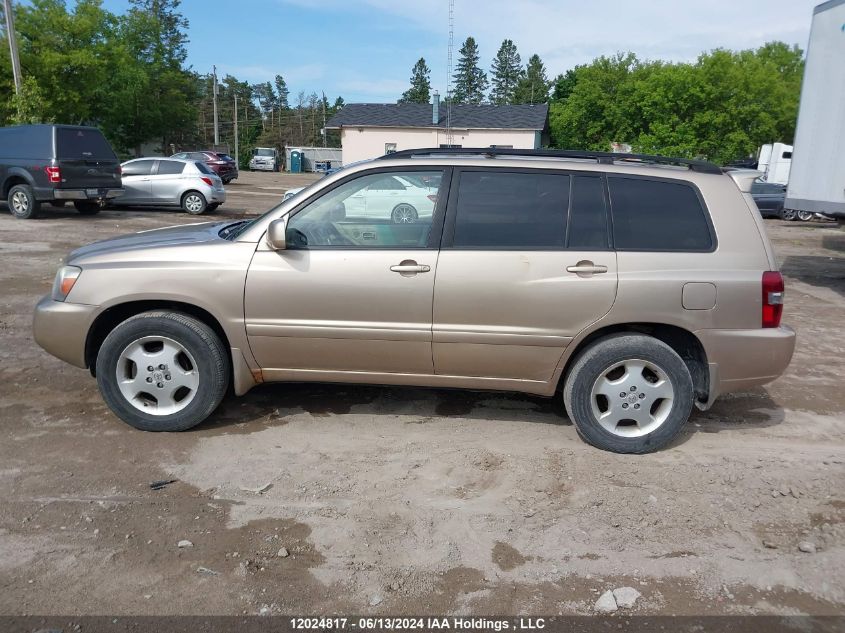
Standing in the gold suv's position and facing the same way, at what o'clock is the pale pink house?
The pale pink house is roughly at 3 o'clock from the gold suv.

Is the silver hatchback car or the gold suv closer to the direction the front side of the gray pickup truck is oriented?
the silver hatchback car

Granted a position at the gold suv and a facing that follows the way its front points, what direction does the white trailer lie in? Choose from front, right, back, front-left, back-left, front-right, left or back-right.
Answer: back-right

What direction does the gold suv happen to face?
to the viewer's left

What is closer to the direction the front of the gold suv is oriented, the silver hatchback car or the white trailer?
the silver hatchback car

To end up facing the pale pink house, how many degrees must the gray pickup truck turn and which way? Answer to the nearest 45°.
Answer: approximately 90° to its right

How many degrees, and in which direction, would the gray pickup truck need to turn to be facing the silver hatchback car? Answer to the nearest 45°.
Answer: approximately 90° to its right

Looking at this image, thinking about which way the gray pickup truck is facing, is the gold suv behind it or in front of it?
behind

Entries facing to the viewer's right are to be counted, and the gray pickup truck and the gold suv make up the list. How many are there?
0

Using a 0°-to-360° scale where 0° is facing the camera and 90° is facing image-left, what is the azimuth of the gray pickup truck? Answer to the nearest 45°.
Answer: approximately 135°
